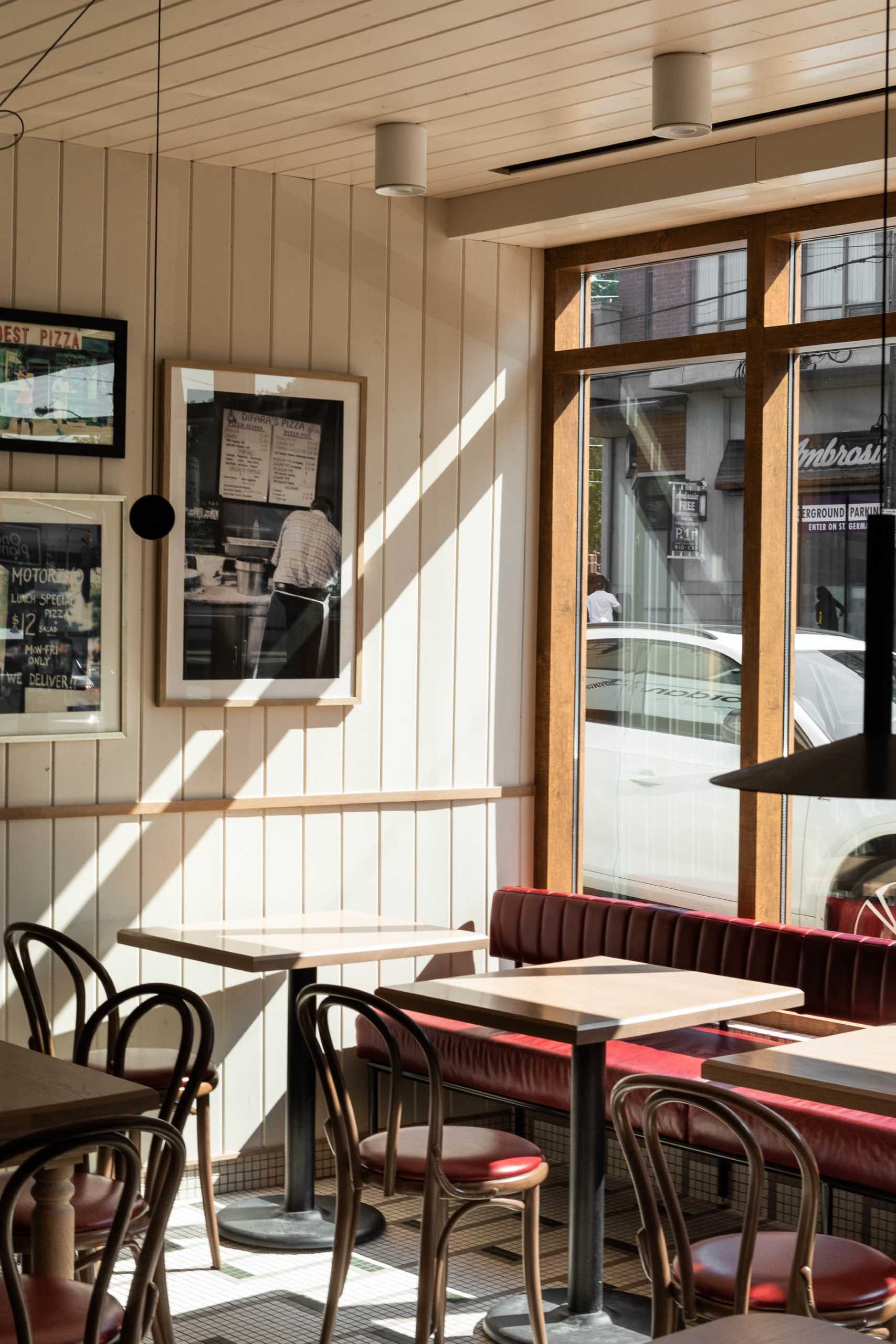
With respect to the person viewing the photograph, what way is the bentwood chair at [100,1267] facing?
facing away from the viewer and to the left of the viewer

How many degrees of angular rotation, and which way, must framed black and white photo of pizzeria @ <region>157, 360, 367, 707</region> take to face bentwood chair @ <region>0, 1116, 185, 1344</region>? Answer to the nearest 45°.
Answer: approximately 45° to its right

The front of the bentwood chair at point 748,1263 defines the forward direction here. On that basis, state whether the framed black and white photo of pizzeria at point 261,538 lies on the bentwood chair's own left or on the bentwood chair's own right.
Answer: on the bentwood chair's own left

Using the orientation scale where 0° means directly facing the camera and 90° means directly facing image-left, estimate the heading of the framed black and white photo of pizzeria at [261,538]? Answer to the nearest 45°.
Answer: approximately 315°

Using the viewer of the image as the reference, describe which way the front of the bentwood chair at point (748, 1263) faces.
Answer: facing away from the viewer and to the right of the viewer

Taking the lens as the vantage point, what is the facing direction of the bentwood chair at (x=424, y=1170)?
facing away from the viewer and to the right of the viewer
